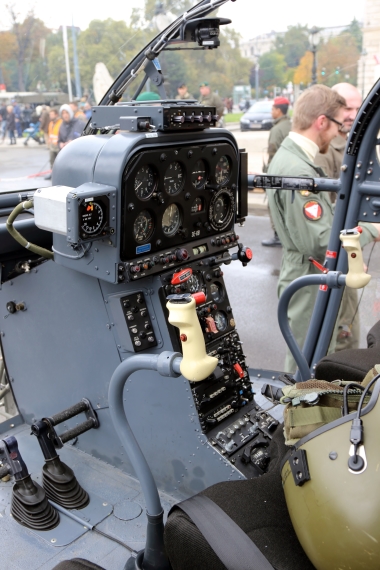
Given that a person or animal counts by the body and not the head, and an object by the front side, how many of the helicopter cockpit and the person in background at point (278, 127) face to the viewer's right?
0

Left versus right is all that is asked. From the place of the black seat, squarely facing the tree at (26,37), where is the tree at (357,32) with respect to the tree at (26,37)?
right

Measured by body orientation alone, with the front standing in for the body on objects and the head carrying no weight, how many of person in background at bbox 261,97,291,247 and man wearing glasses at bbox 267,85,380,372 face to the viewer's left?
1

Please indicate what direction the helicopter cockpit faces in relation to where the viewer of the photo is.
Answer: facing away from the viewer and to the left of the viewer

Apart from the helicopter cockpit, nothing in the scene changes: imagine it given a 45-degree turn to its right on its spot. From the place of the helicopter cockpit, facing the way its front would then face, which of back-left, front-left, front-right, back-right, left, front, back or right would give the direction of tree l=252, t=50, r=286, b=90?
front

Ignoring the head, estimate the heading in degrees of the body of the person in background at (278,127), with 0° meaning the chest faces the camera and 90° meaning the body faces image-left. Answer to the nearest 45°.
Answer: approximately 90°
